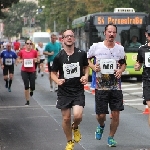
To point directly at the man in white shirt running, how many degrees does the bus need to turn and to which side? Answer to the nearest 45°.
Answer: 0° — it already faces them

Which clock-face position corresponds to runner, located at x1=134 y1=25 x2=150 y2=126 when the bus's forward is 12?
The runner is roughly at 12 o'clock from the bus.

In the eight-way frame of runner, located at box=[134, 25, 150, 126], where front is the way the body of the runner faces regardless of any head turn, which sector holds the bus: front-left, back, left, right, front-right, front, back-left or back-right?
back

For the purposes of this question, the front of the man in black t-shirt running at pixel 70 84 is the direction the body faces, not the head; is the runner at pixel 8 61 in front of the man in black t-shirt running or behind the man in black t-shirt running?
behind

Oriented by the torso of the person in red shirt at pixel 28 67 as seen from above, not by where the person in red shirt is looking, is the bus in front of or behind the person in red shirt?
behind

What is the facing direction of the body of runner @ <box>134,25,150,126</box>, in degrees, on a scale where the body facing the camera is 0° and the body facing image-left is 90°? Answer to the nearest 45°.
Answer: approximately 0°
